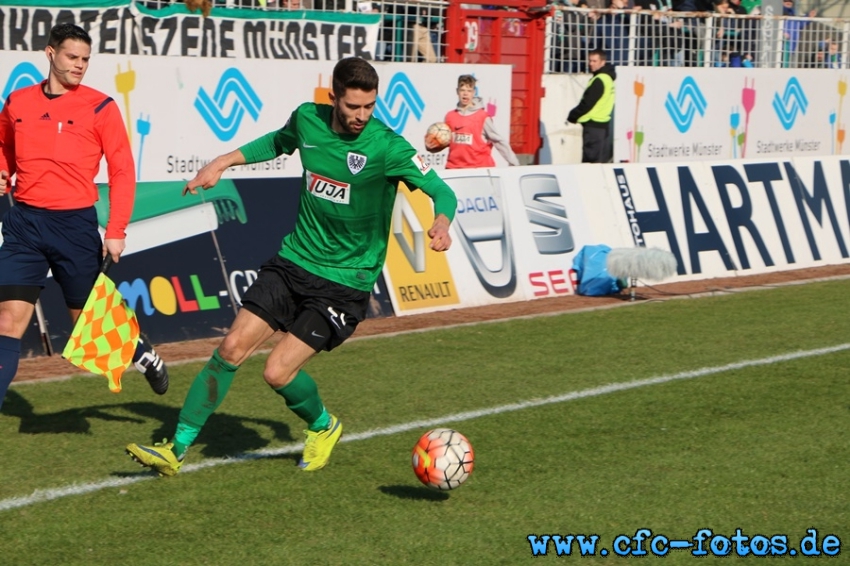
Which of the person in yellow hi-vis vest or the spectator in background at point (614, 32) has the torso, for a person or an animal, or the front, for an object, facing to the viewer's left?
the person in yellow hi-vis vest

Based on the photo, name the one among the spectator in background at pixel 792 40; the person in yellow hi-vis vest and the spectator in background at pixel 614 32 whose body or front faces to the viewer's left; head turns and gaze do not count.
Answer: the person in yellow hi-vis vest

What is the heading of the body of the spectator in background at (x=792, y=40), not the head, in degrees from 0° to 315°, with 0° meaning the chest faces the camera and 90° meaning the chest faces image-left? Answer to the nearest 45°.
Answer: approximately 0°

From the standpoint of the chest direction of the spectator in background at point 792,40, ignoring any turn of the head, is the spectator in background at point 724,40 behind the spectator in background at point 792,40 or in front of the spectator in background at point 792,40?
in front

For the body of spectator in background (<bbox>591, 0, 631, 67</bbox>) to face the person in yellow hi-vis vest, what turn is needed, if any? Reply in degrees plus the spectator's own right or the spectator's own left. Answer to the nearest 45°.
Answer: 0° — they already face them

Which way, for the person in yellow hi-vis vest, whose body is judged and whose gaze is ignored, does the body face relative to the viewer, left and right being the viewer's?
facing to the left of the viewer

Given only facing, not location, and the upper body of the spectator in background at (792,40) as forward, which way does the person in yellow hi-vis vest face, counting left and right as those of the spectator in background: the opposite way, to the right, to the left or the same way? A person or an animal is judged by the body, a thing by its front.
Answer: to the right

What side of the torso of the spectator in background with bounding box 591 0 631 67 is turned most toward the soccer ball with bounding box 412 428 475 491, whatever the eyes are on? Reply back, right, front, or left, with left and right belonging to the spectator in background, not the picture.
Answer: front
